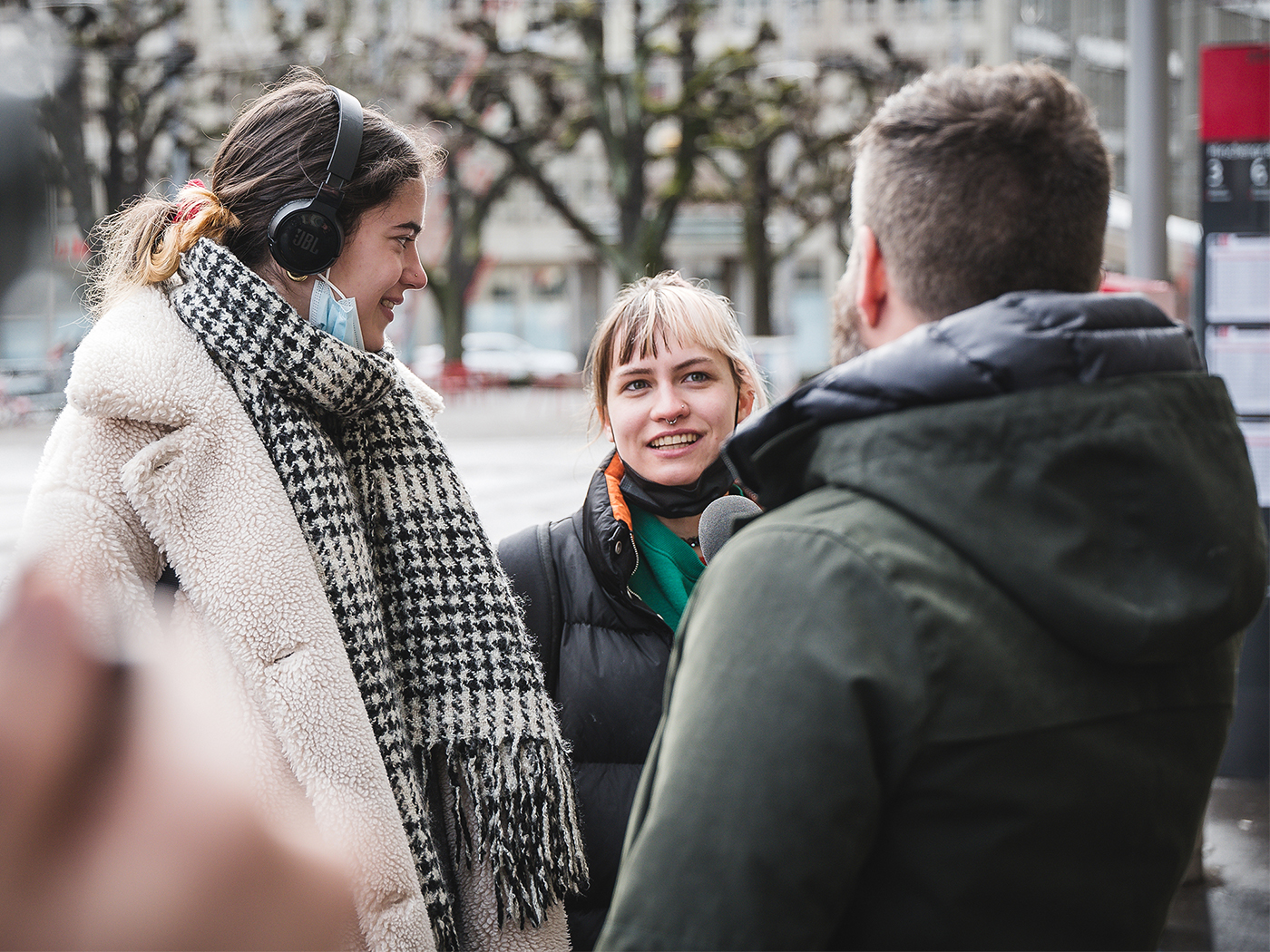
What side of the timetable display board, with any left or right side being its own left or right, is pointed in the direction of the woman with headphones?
front

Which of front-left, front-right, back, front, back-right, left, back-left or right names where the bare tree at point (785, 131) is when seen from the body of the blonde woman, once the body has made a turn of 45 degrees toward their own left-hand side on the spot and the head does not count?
back-left

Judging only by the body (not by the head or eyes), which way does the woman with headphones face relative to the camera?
to the viewer's right

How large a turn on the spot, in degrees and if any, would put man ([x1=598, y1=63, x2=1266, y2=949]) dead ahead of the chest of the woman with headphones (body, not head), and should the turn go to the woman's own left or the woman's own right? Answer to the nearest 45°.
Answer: approximately 45° to the woman's own right

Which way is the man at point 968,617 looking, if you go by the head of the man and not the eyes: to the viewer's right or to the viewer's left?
to the viewer's left

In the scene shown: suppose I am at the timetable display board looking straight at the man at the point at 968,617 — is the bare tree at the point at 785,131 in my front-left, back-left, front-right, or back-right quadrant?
back-right

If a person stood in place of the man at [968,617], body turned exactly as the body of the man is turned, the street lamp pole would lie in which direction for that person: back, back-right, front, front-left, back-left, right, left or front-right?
front-right

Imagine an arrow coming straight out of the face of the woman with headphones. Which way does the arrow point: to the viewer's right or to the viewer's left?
to the viewer's right

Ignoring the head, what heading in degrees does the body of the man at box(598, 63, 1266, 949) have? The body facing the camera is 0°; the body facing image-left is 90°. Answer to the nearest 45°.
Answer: approximately 135°

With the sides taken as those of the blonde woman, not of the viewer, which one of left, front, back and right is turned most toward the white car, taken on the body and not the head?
back

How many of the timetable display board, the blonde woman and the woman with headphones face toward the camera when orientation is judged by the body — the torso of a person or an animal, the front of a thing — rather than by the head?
2

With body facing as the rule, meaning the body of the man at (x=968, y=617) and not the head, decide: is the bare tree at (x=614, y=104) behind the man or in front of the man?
in front

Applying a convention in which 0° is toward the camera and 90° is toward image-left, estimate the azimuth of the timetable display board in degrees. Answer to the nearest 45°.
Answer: approximately 0°
